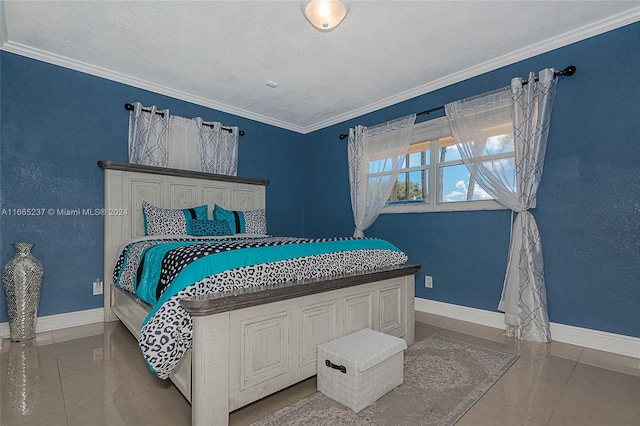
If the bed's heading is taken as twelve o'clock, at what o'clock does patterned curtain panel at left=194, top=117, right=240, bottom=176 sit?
The patterned curtain panel is roughly at 7 o'clock from the bed.

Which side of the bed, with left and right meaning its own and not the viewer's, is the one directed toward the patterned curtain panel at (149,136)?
back

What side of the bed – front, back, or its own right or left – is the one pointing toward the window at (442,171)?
left

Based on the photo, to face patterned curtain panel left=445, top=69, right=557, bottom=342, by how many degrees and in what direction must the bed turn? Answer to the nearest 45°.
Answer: approximately 45° to its left

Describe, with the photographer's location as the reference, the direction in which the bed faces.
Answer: facing the viewer and to the right of the viewer

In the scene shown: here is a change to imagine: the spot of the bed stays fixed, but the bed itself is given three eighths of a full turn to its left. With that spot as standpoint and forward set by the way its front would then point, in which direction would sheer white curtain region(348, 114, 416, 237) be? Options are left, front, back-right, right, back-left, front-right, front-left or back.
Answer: front-right

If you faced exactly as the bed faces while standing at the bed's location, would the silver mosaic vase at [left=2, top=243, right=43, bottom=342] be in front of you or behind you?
behind

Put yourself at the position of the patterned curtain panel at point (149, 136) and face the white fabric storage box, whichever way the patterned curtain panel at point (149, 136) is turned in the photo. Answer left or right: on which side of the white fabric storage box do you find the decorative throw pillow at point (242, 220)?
left
